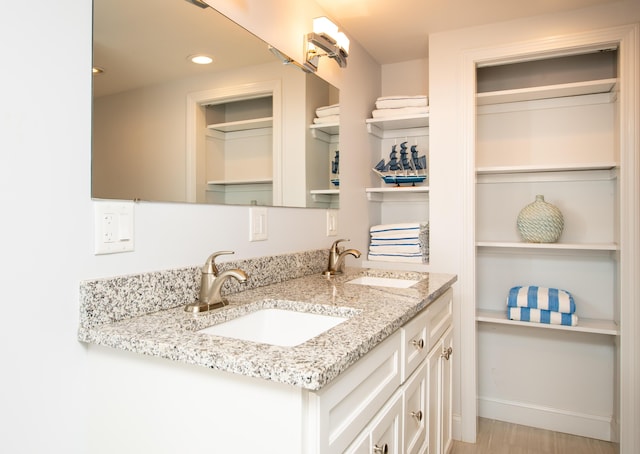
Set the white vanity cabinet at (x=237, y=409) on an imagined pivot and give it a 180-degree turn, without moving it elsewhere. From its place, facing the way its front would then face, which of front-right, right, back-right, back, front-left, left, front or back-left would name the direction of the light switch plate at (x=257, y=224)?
front-right

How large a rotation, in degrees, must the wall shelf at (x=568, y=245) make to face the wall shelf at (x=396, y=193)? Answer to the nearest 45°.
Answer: approximately 90° to its right

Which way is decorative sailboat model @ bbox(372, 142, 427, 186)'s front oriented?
to the viewer's left

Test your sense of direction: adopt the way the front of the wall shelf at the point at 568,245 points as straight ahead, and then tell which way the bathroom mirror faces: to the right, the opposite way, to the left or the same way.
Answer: to the left

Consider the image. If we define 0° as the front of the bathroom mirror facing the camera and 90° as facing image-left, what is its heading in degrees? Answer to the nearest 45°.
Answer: approximately 315°

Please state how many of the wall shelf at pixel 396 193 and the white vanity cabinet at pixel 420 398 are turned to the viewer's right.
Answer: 1

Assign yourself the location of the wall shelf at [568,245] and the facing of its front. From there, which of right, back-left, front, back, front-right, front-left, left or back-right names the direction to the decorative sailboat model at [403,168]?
right

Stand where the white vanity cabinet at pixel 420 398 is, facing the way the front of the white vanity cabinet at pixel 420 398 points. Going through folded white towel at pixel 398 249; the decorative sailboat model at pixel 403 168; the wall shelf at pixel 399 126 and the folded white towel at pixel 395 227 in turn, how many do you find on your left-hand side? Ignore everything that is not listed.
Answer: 4

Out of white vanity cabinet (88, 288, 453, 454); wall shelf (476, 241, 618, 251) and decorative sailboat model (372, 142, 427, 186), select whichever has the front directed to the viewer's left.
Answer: the decorative sailboat model

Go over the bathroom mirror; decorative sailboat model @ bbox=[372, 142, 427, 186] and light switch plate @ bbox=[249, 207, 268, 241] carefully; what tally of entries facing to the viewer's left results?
1

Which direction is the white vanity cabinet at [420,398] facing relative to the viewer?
to the viewer's right

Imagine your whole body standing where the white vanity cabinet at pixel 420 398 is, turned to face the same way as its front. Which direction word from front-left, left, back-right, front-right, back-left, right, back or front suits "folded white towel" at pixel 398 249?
left

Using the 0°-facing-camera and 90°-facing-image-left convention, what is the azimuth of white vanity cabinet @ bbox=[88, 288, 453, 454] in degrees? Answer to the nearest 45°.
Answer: approximately 315°

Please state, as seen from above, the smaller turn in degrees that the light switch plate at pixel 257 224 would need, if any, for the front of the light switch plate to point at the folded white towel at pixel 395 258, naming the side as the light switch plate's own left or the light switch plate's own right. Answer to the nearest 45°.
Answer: approximately 90° to the light switch plate's own left

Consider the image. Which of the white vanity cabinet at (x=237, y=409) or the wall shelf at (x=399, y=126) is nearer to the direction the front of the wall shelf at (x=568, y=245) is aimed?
the white vanity cabinet
